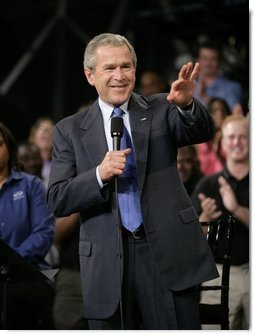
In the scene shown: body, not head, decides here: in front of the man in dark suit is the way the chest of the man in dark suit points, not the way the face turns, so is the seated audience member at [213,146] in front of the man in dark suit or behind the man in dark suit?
behind

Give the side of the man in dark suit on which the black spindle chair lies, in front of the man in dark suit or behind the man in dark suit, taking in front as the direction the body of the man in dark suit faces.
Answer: behind

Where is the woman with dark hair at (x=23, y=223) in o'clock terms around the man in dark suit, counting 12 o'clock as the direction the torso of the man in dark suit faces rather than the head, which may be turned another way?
The woman with dark hair is roughly at 5 o'clock from the man in dark suit.

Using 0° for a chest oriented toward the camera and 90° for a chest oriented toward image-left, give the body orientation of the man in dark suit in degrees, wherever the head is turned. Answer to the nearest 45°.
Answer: approximately 0°

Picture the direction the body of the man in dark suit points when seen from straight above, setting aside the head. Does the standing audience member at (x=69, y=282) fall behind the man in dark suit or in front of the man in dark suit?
behind

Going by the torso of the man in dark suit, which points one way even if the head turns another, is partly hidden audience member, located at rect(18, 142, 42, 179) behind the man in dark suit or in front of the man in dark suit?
behind

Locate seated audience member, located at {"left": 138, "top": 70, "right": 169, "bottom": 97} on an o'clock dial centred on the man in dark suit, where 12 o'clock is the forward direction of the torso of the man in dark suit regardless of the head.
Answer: The seated audience member is roughly at 6 o'clock from the man in dark suit.

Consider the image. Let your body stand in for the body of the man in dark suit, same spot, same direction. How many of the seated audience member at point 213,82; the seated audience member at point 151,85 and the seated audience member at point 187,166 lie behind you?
3

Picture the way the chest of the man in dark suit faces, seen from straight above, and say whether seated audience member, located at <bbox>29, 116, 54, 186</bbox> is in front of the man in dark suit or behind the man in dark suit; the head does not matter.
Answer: behind
